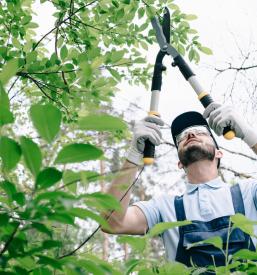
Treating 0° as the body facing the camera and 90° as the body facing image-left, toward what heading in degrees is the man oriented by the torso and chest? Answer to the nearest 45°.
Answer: approximately 0°
